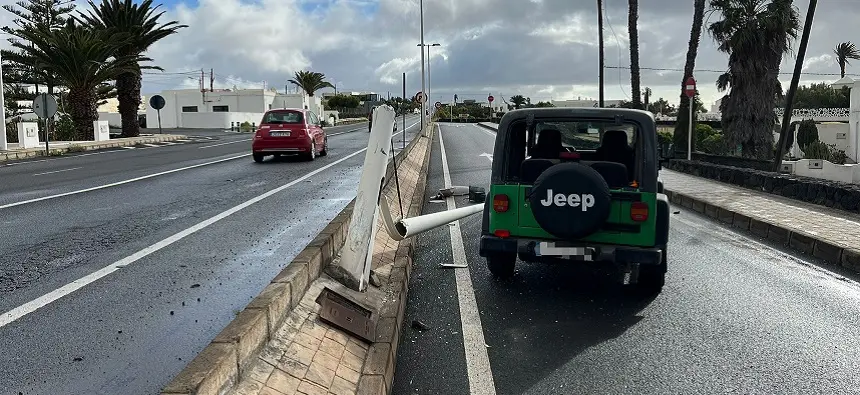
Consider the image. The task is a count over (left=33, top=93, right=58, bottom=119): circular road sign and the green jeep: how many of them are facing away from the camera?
2

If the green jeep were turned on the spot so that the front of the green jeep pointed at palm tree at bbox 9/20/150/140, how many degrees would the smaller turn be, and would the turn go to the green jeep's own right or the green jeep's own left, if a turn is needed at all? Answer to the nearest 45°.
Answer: approximately 45° to the green jeep's own left

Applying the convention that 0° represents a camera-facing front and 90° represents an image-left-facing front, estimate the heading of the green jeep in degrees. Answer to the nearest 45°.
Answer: approximately 180°

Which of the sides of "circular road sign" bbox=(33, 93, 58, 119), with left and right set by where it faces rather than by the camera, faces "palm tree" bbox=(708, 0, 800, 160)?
right

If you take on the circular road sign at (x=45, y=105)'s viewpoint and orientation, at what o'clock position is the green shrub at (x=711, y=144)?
The green shrub is roughly at 3 o'clock from the circular road sign.

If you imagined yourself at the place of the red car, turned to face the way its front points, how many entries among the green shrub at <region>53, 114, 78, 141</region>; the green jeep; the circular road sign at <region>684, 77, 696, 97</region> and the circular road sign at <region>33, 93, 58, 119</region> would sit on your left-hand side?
2

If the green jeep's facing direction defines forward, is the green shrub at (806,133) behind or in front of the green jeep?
in front

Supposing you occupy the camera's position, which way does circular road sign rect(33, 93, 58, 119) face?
facing away from the viewer

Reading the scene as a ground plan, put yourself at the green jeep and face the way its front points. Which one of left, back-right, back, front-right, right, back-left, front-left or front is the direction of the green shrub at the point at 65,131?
front-left
